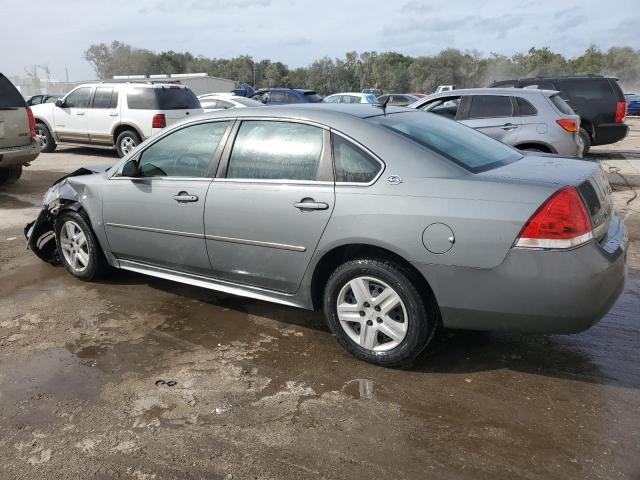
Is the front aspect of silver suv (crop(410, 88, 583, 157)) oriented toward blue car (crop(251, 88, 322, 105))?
yes

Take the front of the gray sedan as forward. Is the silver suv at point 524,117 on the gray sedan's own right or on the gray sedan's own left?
on the gray sedan's own right

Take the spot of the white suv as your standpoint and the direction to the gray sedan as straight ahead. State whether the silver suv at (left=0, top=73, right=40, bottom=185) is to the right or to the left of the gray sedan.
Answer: right

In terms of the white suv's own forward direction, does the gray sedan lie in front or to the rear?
to the rear

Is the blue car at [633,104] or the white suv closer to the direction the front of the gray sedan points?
the white suv

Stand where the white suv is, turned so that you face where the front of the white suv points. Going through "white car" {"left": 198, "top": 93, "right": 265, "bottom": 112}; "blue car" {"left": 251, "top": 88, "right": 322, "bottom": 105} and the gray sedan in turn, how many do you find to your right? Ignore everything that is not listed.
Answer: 2

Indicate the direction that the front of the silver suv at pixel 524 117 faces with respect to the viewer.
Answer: facing away from the viewer and to the left of the viewer

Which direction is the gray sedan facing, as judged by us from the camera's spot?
facing away from the viewer and to the left of the viewer

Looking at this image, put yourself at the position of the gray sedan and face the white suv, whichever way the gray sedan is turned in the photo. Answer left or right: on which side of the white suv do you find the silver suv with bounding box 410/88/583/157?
right

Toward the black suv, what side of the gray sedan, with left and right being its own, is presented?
right

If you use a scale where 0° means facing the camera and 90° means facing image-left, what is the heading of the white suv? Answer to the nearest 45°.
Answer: approximately 135°
